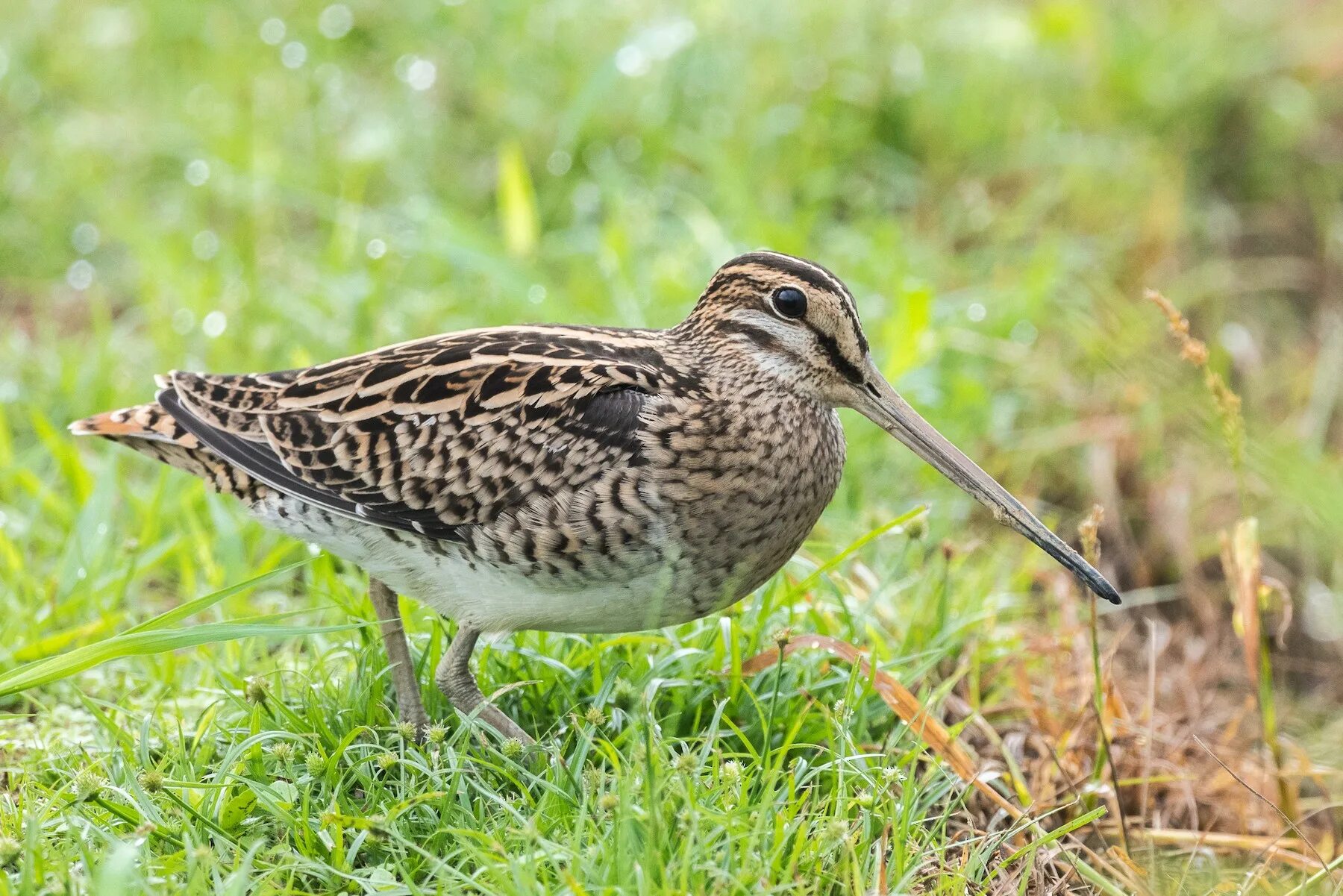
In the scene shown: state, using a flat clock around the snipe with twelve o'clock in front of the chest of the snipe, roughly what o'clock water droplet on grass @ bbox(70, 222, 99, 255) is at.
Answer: The water droplet on grass is roughly at 8 o'clock from the snipe.

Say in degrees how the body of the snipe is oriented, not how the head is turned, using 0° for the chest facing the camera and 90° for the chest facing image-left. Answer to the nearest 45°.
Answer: approximately 270°

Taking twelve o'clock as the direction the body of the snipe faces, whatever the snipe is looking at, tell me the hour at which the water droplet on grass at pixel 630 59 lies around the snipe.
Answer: The water droplet on grass is roughly at 9 o'clock from the snipe.

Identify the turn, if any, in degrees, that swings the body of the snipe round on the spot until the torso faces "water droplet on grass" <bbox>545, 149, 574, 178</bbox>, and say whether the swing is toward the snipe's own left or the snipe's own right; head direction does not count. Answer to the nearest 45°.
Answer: approximately 90° to the snipe's own left

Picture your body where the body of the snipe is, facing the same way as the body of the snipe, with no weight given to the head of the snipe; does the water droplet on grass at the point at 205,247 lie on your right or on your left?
on your left

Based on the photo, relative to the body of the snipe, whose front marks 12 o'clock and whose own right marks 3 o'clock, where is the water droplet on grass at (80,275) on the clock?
The water droplet on grass is roughly at 8 o'clock from the snipe.

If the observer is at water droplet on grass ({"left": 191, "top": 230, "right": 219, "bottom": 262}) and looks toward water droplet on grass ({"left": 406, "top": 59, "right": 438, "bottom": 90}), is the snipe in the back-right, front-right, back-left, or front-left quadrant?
back-right

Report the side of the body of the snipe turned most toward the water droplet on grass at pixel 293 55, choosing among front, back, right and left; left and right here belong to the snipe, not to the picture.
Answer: left

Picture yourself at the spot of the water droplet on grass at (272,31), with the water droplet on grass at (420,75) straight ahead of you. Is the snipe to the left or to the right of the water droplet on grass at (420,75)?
right

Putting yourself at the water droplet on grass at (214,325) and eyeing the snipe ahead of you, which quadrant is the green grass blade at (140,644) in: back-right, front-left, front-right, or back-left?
front-right

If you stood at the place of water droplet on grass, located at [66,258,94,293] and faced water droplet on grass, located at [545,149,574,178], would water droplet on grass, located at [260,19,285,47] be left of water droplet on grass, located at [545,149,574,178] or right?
left
